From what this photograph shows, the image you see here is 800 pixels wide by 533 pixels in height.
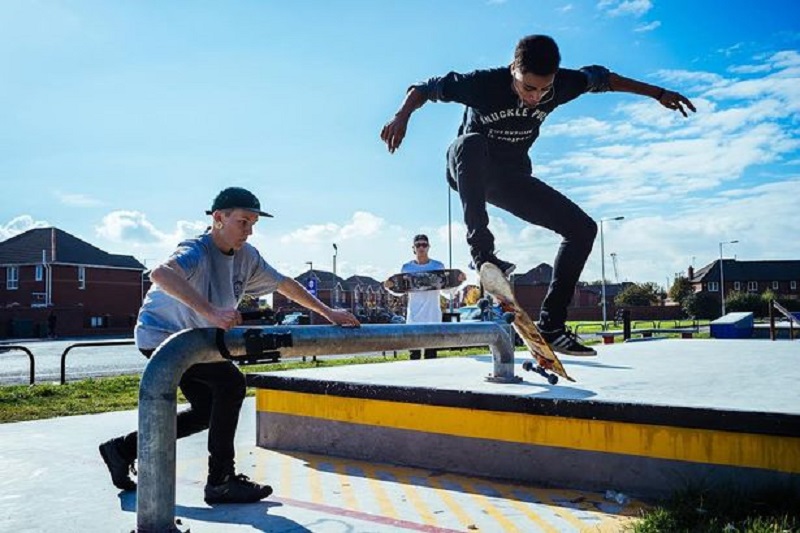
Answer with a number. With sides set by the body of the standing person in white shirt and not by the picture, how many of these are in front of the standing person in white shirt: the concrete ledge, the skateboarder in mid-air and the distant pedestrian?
2

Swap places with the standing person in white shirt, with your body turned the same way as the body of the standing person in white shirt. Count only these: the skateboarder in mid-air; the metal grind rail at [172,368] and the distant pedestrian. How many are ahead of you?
2

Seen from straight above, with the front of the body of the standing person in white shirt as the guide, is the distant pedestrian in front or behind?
behind

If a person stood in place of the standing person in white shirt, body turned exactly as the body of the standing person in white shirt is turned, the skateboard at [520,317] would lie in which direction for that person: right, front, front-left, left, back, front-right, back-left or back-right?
front

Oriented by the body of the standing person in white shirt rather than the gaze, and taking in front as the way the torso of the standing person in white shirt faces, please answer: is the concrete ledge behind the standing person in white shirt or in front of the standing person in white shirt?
in front

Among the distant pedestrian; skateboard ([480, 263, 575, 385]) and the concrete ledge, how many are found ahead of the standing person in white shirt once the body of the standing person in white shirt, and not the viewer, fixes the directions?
2

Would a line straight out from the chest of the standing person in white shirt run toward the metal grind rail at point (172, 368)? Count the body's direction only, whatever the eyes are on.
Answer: yes

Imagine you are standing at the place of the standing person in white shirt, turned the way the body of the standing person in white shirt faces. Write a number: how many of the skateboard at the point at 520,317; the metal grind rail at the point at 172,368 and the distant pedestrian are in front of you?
2

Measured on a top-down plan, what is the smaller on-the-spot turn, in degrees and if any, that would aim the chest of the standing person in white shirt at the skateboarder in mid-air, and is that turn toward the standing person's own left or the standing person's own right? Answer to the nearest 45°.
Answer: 0° — they already face them

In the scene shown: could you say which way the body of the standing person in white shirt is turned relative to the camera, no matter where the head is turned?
toward the camera

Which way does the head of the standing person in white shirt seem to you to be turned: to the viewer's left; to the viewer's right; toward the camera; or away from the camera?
toward the camera
